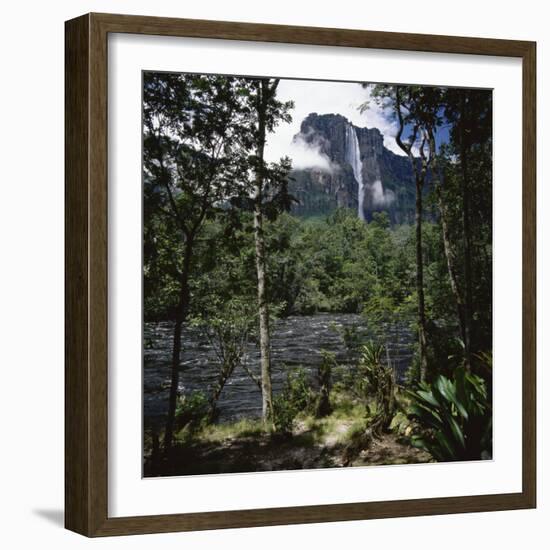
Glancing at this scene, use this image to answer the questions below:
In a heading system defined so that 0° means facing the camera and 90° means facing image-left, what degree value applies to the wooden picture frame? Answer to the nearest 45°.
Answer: approximately 315°
